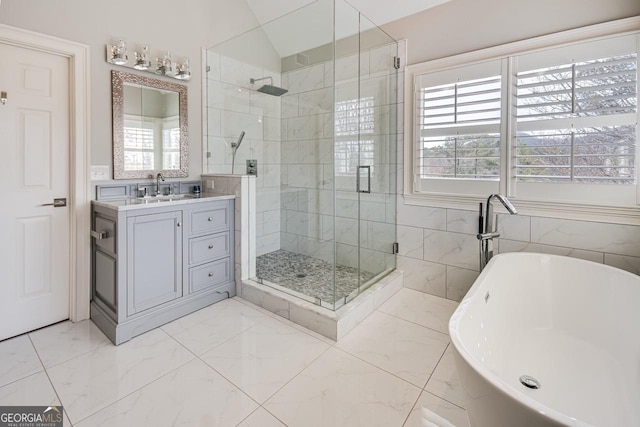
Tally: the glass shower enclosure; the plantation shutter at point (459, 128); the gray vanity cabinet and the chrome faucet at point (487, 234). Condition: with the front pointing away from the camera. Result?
0

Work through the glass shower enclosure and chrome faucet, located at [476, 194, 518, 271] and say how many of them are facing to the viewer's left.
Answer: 0

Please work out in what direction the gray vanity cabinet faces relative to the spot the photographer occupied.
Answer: facing the viewer and to the right of the viewer

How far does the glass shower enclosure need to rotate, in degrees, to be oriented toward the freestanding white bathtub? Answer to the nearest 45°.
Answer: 0° — it already faces it

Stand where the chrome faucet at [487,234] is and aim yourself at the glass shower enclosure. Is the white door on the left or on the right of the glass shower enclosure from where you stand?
left

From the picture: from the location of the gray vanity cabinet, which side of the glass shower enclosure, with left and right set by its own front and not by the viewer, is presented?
right

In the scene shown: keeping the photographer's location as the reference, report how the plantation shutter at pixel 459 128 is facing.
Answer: facing the viewer and to the left of the viewer

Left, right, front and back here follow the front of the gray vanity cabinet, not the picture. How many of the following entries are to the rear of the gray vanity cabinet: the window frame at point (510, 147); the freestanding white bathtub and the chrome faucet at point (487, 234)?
0

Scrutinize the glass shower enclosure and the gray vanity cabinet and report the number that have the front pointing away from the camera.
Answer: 0

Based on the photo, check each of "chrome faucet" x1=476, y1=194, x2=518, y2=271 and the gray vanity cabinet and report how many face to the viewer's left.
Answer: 0

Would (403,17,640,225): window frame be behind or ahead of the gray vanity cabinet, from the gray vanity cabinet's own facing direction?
ahead

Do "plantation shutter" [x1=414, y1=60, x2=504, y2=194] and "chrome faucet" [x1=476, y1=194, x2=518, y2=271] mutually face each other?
no

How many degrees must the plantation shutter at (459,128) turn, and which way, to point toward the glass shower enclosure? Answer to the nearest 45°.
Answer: approximately 45° to its right

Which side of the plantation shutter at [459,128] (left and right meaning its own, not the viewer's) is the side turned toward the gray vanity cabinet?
front

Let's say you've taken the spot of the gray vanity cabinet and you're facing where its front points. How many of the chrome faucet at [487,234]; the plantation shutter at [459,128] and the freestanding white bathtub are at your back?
0

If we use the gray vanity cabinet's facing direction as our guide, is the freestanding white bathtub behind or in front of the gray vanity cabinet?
in front

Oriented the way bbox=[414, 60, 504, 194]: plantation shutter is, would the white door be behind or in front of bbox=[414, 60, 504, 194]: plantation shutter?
in front
